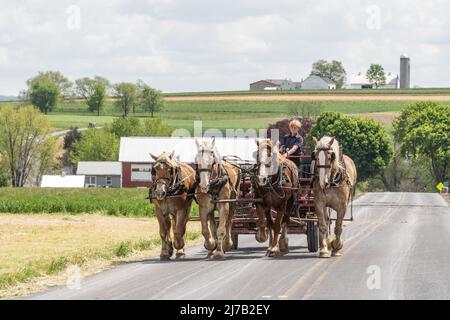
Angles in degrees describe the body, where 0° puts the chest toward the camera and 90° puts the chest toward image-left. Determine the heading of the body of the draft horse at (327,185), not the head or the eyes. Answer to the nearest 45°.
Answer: approximately 0°

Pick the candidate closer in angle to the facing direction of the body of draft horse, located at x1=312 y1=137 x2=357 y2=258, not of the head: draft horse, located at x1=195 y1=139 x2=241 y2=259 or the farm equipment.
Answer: the draft horse

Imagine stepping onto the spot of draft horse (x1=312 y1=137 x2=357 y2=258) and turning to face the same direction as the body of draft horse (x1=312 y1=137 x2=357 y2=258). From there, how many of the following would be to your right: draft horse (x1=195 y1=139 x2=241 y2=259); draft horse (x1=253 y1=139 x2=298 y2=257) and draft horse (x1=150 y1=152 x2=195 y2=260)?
3

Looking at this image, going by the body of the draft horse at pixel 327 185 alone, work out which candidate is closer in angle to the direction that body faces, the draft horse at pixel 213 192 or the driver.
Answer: the draft horse

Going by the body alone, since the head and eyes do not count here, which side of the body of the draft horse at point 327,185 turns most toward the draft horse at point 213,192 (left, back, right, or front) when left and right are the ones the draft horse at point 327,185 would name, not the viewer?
right

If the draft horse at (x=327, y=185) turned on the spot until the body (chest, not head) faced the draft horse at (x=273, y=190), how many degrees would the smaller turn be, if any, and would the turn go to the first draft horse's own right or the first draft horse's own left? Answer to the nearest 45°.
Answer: approximately 90° to the first draft horse's own right

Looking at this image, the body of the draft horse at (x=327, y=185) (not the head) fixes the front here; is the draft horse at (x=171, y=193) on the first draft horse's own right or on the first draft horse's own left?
on the first draft horse's own right

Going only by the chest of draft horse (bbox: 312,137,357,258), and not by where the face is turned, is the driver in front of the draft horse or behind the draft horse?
behind

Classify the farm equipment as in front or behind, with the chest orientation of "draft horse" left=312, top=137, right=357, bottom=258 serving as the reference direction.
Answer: behind

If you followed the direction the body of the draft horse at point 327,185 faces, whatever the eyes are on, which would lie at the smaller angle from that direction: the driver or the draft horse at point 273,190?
the draft horse
